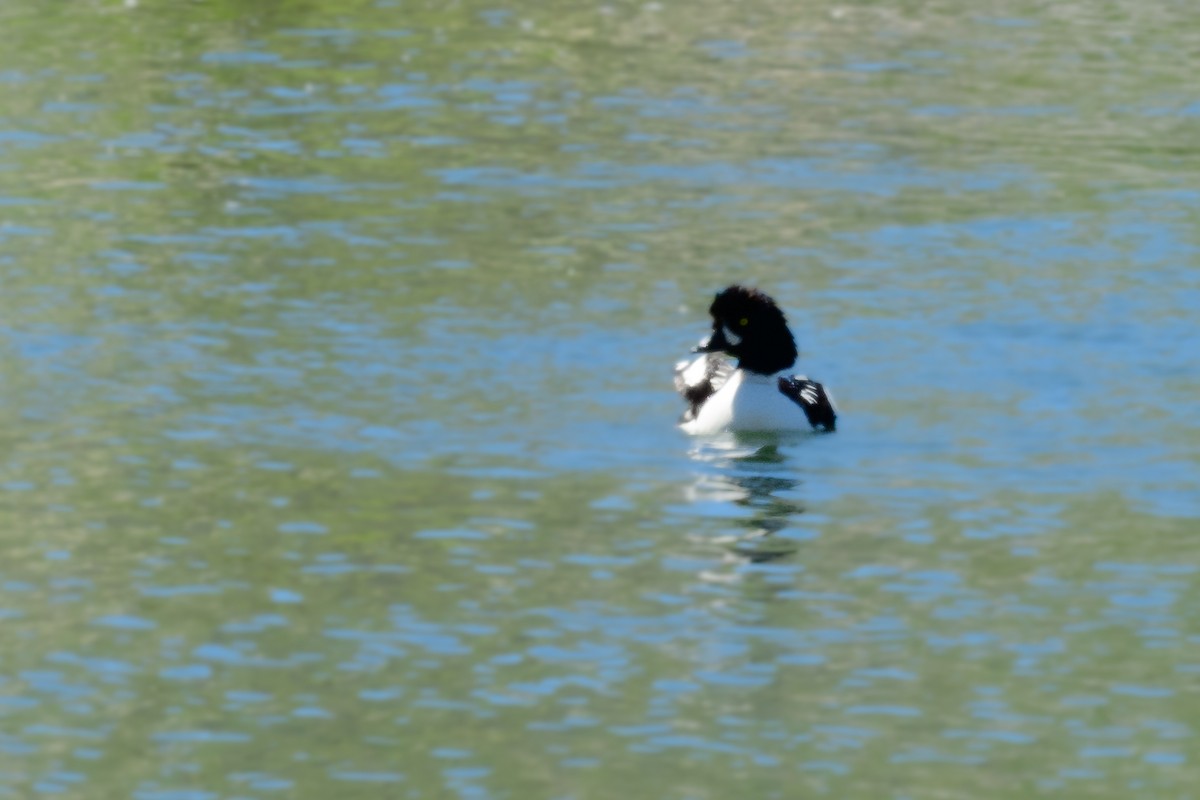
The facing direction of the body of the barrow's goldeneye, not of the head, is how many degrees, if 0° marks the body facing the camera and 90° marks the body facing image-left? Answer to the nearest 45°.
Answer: approximately 0°
